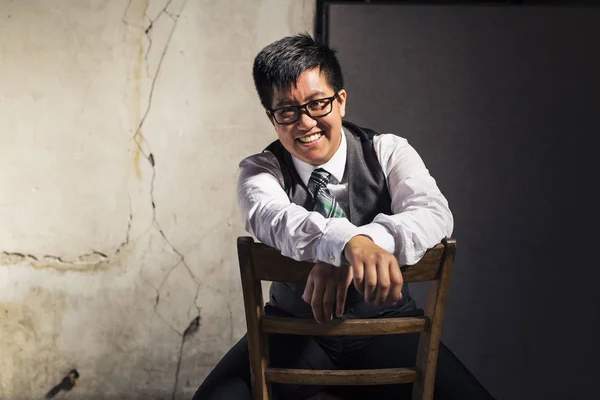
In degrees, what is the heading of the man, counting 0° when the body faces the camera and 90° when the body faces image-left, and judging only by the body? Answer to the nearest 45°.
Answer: approximately 0°
